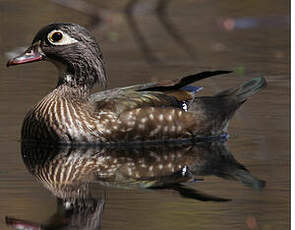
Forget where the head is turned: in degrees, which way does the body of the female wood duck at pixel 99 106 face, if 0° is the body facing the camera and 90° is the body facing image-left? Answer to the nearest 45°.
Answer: approximately 90°
